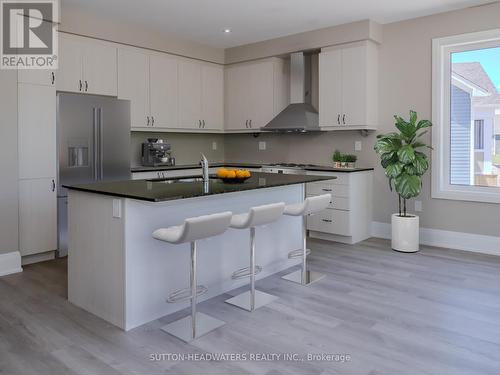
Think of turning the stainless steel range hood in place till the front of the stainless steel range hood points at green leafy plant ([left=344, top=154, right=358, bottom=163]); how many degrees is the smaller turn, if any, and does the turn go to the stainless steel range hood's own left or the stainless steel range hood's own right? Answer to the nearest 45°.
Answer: approximately 90° to the stainless steel range hood's own left

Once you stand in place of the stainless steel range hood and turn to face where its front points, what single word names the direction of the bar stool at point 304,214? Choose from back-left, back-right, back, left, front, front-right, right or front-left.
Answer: front-left

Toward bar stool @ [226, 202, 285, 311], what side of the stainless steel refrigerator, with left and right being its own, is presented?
front

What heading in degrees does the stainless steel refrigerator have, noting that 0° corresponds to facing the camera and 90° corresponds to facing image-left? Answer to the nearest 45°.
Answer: approximately 315°

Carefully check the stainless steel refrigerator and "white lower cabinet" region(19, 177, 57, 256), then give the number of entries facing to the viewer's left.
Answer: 0

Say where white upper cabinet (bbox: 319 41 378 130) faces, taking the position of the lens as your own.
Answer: facing the viewer and to the left of the viewer

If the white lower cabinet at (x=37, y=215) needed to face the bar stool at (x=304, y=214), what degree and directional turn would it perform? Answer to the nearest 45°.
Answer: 0° — it already faces it

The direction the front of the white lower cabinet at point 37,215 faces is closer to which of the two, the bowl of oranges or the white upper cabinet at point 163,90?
the bowl of oranges

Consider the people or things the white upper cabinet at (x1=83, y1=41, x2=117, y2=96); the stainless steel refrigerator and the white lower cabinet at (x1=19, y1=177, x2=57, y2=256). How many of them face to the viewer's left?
0

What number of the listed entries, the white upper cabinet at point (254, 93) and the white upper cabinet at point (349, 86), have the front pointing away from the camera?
0

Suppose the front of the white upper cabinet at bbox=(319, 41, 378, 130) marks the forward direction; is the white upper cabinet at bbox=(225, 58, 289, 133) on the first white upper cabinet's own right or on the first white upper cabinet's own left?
on the first white upper cabinet's own right

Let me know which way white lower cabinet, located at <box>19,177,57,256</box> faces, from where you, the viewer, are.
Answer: facing the viewer and to the right of the viewer
